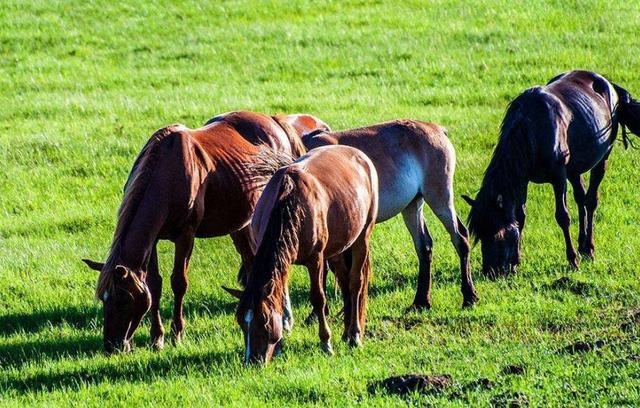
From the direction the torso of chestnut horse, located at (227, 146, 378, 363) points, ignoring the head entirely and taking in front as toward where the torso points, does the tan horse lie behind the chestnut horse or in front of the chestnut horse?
behind

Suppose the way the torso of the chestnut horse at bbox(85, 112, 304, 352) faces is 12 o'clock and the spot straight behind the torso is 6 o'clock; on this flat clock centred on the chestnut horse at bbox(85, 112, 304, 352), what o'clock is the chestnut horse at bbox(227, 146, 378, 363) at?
the chestnut horse at bbox(227, 146, 378, 363) is roughly at 9 o'clock from the chestnut horse at bbox(85, 112, 304, 352).

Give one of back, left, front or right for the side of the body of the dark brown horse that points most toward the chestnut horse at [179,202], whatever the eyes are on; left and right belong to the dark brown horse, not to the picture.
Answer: front

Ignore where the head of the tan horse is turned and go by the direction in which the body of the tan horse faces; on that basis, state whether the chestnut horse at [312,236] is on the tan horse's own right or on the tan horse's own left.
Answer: on the tan horse's own left

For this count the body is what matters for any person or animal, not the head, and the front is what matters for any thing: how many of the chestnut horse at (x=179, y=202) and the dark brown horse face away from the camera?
0

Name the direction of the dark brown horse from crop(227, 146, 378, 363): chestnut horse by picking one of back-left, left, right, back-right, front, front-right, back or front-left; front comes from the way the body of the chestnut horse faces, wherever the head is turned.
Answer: back

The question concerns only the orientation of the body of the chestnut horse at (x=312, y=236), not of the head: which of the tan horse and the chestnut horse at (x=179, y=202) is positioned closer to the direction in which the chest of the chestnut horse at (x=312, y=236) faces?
the chestnut horse

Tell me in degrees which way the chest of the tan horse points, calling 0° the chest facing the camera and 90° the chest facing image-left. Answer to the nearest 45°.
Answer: approximately 90°

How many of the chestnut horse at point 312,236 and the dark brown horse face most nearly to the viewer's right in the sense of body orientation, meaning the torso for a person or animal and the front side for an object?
0

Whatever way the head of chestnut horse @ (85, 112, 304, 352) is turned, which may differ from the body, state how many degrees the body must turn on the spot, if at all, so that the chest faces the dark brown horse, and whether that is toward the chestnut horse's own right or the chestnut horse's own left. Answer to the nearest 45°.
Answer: approximately 135° to the chestnut horse's own left

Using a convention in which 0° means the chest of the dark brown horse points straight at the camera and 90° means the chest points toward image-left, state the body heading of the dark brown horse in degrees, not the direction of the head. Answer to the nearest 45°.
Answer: approximately 45°

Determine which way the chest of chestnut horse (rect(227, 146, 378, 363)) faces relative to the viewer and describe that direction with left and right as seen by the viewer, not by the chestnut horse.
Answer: facing the viewer and to the left of the viewer
